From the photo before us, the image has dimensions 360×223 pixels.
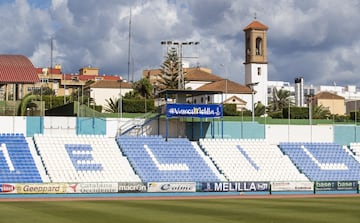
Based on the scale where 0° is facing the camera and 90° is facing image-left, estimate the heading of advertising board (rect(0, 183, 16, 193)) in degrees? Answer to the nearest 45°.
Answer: approximately 0°

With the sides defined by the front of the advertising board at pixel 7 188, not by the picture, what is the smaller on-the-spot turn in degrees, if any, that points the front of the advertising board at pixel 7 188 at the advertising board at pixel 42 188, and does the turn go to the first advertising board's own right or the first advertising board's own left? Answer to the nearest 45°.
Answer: approximately 90° to the first advertising board's own left

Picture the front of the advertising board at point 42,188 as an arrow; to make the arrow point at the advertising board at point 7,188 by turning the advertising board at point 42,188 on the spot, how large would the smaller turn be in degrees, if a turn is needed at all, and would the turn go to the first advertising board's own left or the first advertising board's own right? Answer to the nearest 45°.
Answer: approximately 90° to the first advertising board's own right

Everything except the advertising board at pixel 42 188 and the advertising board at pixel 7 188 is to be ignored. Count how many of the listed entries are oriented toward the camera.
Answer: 2
